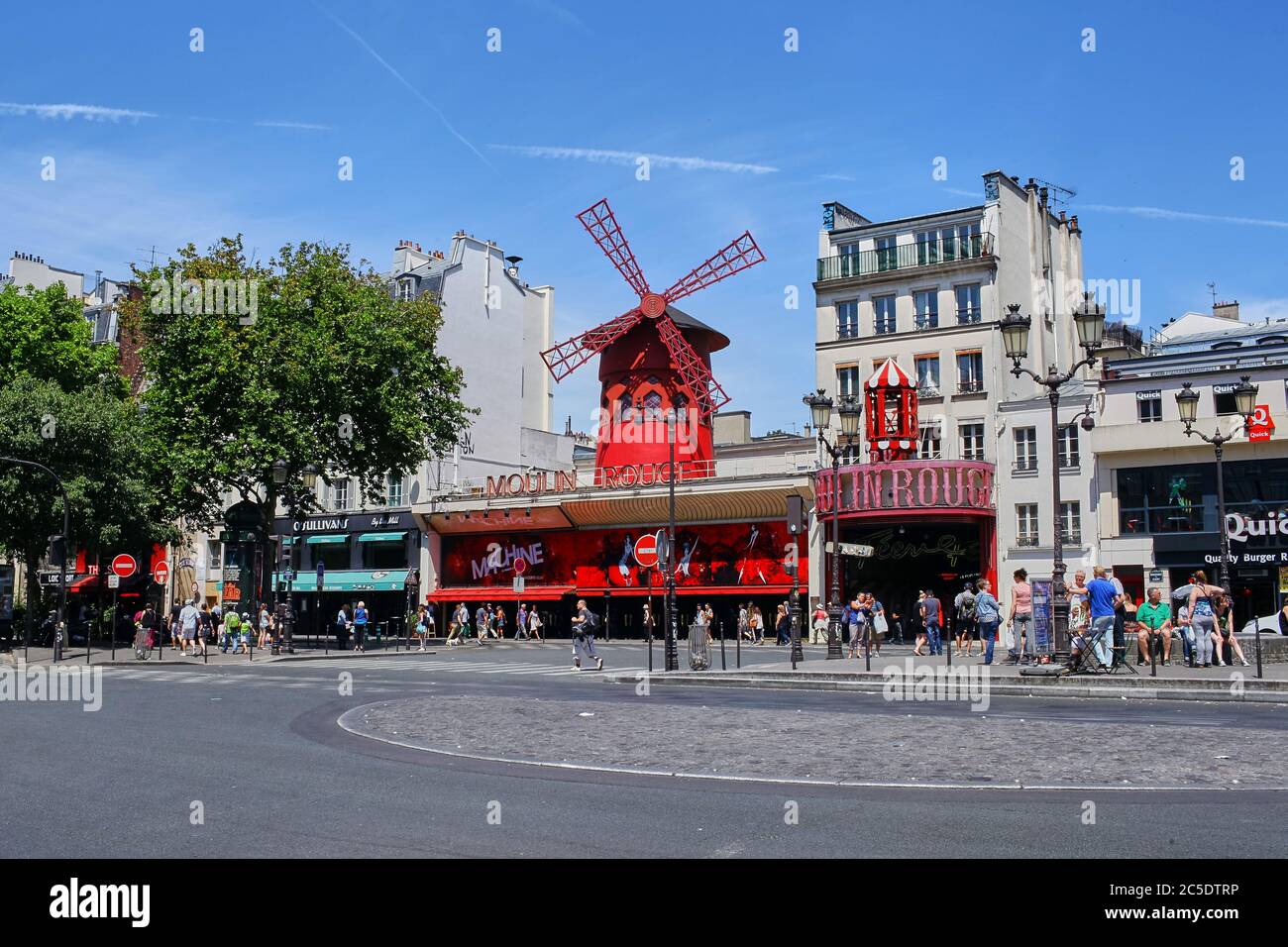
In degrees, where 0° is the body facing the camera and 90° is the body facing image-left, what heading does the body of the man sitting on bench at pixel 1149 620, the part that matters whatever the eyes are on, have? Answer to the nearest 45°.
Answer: approximately 0°

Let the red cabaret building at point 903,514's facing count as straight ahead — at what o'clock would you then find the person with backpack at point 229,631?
The person with backpack is roughly at 2 o'clock from the red cabaret building.

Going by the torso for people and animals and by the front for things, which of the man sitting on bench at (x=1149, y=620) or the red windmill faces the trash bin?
the red windmill

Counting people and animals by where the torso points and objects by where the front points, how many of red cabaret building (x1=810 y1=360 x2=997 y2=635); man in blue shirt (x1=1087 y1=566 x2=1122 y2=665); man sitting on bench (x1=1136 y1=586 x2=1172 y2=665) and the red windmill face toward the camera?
3

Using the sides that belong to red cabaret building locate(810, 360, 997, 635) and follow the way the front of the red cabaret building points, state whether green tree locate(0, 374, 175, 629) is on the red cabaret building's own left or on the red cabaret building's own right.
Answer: on the red cabaret building's own right

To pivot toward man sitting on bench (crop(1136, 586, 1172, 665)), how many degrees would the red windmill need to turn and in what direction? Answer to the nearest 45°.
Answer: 0° — it already faces them

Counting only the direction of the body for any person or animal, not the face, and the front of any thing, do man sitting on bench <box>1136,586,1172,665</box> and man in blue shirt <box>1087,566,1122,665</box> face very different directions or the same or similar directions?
very different directions

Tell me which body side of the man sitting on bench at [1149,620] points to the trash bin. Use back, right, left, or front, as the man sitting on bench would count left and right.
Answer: right

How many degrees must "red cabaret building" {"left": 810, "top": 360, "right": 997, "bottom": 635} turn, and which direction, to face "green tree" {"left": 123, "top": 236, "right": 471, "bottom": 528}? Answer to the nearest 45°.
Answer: approximately 90° to its right
